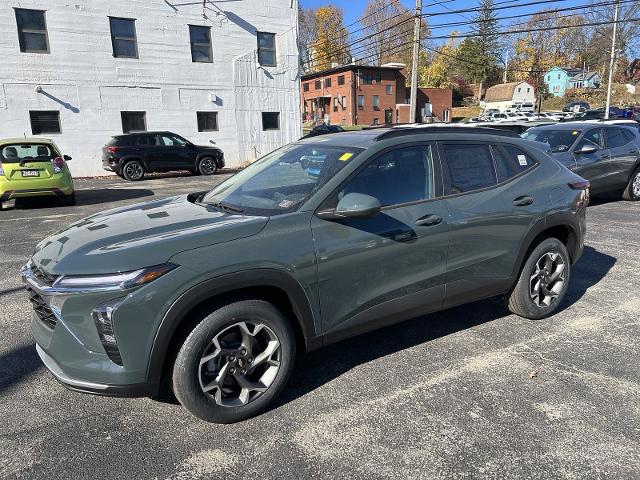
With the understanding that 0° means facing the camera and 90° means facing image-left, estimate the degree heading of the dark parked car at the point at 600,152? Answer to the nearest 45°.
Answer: approximately 45°

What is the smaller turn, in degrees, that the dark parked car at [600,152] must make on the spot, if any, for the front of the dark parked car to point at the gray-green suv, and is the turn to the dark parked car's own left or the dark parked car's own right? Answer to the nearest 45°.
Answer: approximately 45° to the dark parked car's own left

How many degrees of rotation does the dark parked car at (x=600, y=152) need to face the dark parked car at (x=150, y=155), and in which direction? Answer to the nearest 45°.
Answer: approximately 45° to its right

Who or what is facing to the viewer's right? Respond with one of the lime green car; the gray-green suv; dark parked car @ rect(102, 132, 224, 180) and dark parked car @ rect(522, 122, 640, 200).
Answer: dark parked car @ rect(102, 132, 224, 180)

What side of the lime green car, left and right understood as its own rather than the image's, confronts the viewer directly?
back

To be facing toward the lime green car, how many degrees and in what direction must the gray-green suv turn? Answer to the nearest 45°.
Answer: approximately 90° to its right

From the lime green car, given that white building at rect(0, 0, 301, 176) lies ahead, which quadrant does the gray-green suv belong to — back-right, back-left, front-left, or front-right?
back-right

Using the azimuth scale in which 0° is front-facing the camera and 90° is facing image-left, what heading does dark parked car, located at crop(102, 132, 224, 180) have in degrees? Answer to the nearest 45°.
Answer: approximately 270°

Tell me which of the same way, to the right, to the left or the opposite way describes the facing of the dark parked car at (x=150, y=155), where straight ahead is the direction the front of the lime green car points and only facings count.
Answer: to the right

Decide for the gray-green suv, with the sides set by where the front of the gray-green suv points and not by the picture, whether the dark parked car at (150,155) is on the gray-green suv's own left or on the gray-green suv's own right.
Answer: on the gray-green suv's own right

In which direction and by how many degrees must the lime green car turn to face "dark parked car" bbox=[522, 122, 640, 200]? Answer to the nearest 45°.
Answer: approximately 135° to its right

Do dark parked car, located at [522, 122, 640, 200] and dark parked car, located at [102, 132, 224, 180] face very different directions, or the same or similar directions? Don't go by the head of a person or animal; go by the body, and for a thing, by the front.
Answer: very different directions
